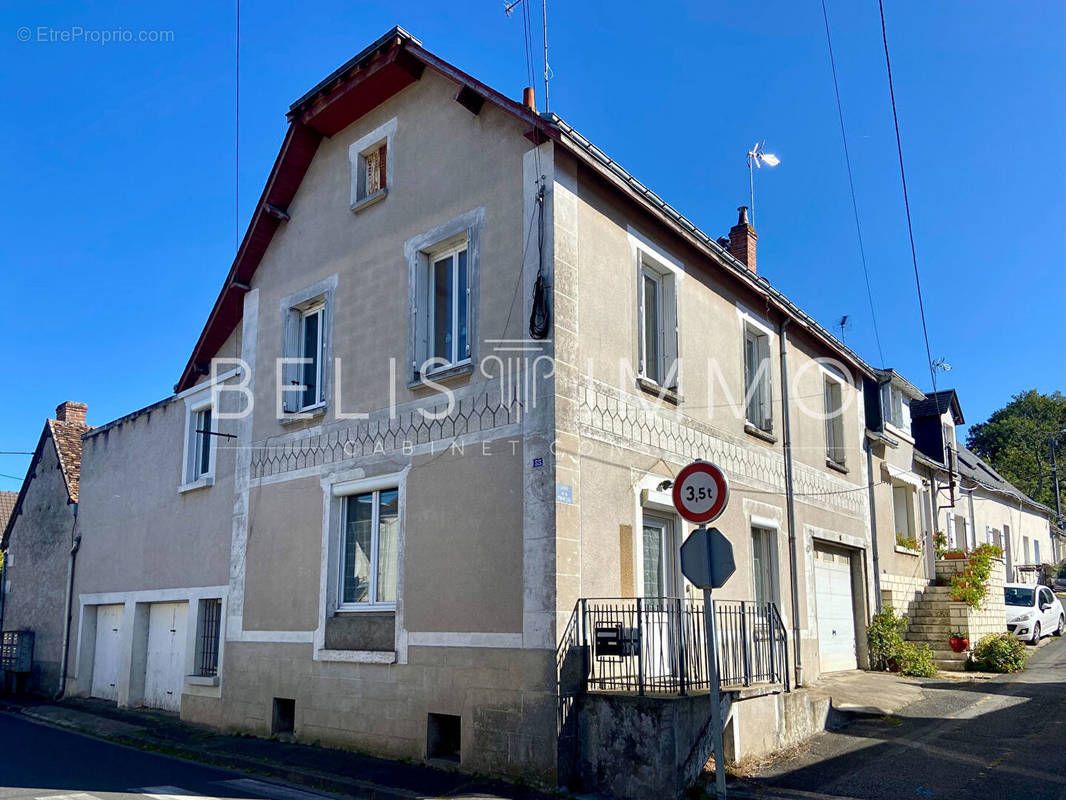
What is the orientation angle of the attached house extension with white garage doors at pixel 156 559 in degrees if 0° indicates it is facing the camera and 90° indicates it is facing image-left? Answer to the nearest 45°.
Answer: approximately 45°

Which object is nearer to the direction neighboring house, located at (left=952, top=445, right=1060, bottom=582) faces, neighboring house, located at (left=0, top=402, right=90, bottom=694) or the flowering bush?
the flowering bush

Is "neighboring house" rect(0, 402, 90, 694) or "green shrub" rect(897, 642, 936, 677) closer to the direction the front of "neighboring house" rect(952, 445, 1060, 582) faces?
the green shrub

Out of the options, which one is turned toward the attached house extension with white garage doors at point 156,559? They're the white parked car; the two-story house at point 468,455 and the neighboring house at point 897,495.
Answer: the white parked car

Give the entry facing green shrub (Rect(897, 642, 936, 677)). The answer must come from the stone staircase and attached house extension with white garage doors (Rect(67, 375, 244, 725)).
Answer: the stone staircase

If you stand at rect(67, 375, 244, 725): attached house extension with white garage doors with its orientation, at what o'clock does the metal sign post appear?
The metal sign post is roughly at 10 o'clock from the attached house extension with white garage doors.

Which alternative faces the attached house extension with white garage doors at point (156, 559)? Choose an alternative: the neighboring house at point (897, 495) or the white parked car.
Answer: the white parked car

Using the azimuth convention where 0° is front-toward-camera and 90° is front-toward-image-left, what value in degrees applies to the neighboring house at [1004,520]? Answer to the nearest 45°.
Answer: approximately 315°

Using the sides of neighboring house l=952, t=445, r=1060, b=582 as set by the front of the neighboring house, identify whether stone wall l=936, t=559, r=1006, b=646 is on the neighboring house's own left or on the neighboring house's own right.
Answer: on the neighboring house's own right

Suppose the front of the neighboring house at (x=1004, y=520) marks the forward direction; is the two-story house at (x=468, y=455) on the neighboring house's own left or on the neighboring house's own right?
on the neighboring house's own right
